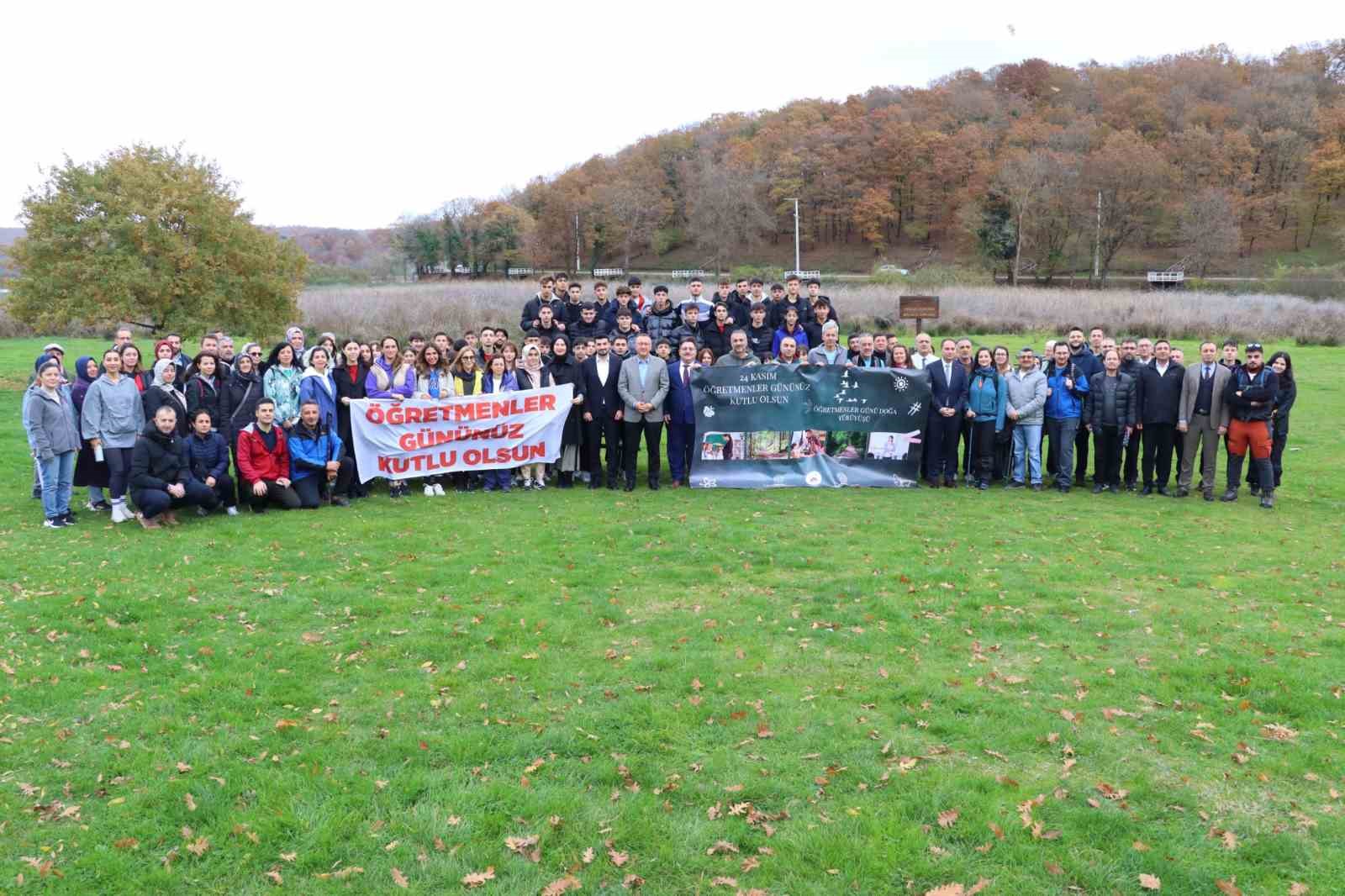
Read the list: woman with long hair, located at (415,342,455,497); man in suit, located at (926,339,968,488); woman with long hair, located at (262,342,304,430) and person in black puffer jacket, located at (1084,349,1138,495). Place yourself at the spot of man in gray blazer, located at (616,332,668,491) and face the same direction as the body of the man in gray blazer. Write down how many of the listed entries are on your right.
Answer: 2

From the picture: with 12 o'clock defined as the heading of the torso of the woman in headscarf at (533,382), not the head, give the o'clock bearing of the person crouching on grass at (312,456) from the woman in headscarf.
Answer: The person crouching on grass is roughly at 2 o'clock from the woman in headscarf.

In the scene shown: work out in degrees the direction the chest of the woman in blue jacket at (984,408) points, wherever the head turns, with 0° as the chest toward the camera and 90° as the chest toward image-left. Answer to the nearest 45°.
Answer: approximately 0°

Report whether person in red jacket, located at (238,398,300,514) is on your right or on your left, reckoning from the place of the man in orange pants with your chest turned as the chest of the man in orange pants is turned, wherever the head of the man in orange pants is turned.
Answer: on your right

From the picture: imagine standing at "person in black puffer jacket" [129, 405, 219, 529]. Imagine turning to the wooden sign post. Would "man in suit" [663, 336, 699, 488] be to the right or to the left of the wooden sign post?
right

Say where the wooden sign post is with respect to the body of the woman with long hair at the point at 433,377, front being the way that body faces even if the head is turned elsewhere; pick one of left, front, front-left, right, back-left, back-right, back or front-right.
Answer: back-left
